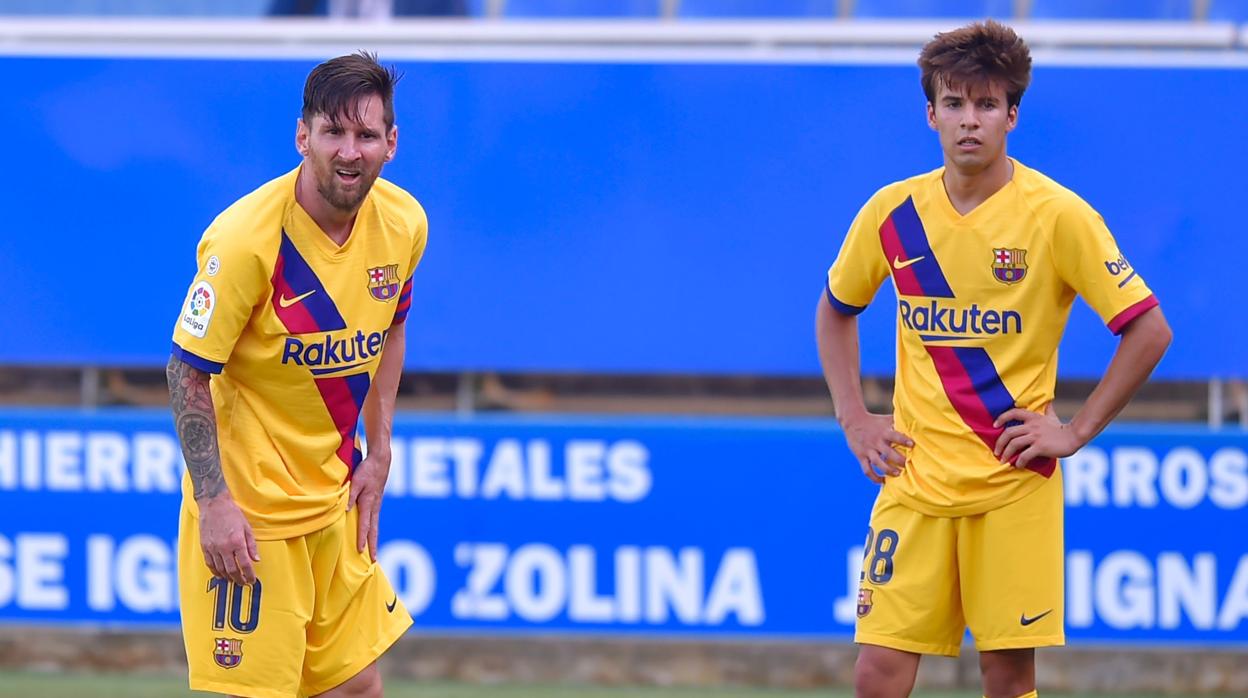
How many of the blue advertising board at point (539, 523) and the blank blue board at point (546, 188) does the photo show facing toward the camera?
2

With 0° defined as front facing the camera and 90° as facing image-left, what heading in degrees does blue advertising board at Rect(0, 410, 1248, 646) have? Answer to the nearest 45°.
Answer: approximately 0°

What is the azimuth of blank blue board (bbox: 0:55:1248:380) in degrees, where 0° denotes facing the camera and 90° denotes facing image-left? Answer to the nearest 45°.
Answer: approximately 0°
